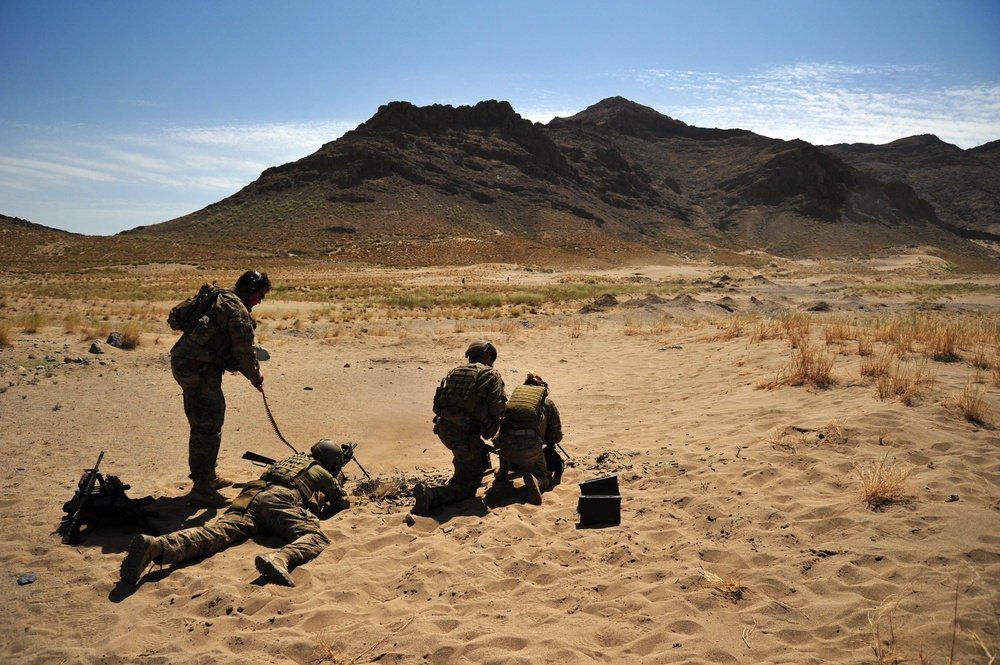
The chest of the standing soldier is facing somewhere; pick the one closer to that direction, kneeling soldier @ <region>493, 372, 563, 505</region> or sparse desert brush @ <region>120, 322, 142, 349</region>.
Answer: the kneeling soldier

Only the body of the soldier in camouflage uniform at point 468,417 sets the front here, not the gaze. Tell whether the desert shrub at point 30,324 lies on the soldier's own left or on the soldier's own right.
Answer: on the soldier's own left

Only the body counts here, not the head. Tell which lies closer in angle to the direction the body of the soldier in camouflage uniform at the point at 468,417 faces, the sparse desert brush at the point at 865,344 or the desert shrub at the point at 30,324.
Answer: the sparse desert brush

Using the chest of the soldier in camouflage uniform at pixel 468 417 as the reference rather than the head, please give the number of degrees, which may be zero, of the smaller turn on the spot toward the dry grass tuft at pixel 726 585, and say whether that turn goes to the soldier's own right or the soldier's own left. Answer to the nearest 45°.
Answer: approximately 90° to the soldier's own right

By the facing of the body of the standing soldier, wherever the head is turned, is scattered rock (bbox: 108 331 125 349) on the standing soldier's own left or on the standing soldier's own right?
on the standing soldier's own left

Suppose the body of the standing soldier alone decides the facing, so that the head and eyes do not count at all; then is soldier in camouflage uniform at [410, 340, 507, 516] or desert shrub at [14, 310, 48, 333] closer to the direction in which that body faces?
the soldier in camouflage uniform

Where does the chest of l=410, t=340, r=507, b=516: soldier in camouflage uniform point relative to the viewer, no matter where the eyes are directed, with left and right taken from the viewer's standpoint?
facing away from the viewer and to the right of the viewer

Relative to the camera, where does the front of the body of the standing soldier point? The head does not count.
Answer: to the viewer's right

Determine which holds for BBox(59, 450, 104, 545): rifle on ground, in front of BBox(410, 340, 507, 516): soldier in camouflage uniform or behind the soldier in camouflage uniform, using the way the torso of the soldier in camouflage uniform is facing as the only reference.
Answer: behind
